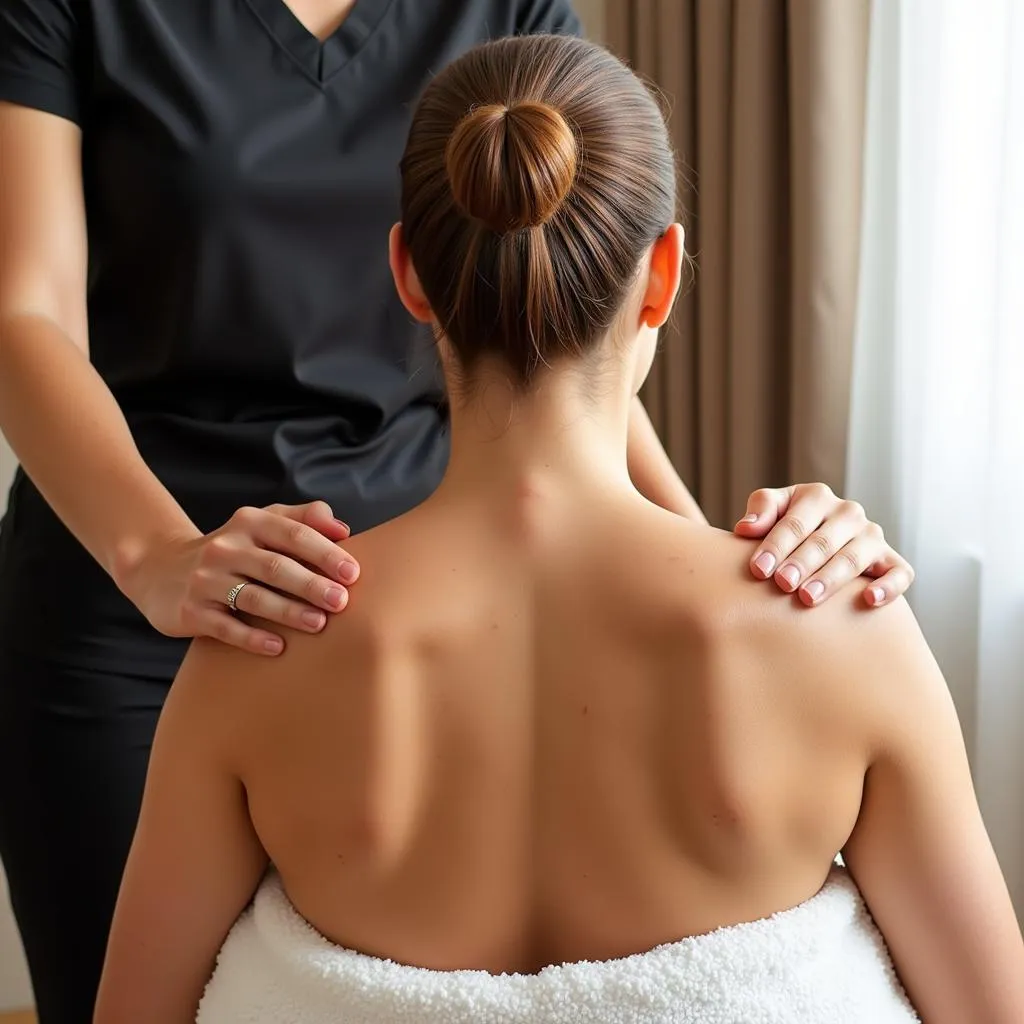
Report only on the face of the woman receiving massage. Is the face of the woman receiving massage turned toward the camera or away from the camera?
away from the camera

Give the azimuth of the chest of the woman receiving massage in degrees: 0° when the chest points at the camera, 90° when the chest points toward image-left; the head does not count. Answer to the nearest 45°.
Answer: approximately 180°
